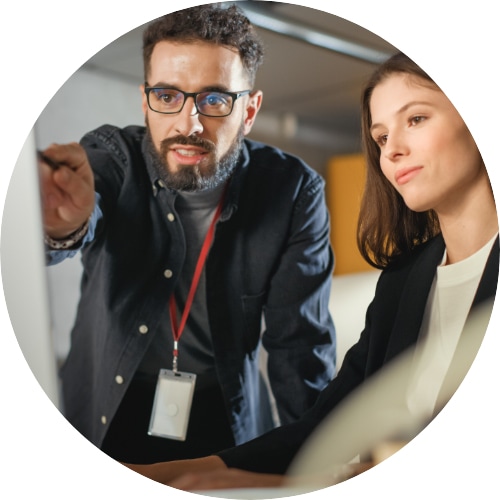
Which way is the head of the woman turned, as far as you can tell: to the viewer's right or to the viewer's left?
to the viewer's left

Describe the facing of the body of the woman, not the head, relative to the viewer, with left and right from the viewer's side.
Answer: facing the viewer and to the left of the viewer
